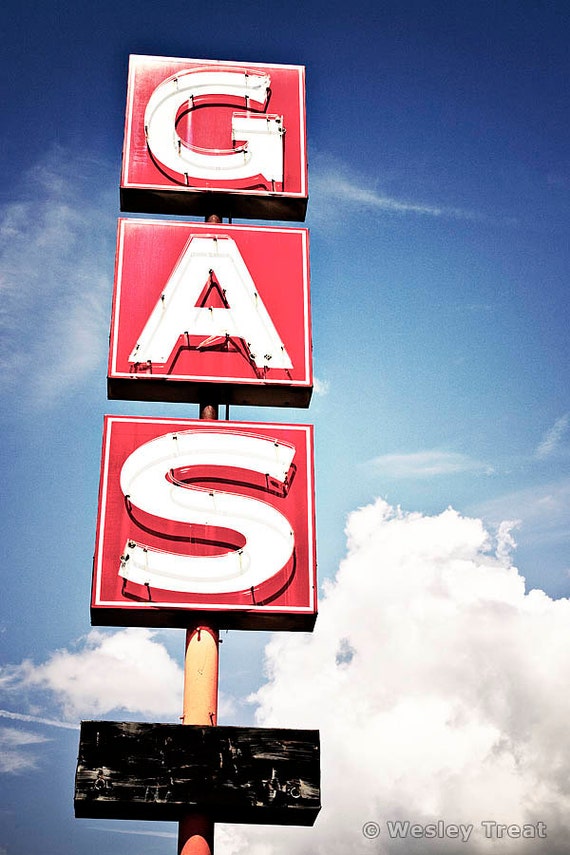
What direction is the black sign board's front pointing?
toward the camera
